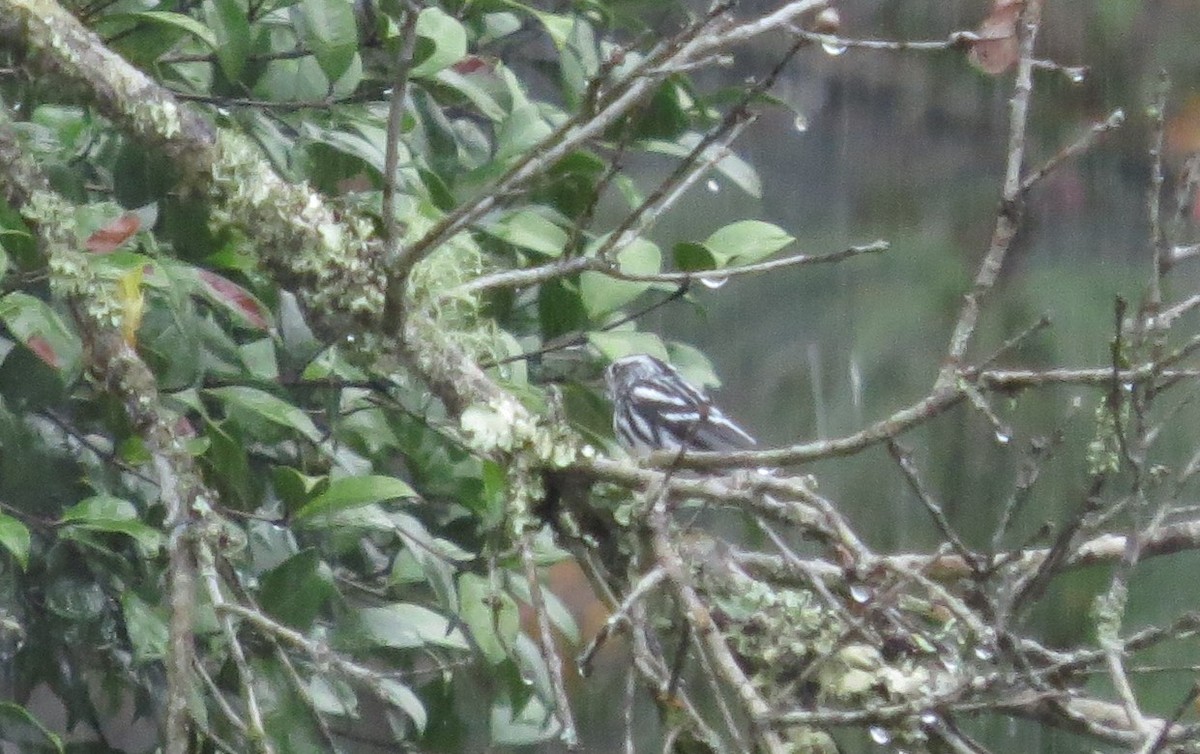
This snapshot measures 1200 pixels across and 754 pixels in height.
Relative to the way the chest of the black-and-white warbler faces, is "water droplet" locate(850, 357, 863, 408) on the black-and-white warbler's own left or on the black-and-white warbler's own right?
on the black-and-white warbler's own right

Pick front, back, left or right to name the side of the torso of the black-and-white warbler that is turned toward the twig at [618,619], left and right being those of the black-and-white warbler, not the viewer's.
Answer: left

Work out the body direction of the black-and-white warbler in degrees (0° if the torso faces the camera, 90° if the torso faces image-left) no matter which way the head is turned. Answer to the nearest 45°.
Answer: approximately 90°

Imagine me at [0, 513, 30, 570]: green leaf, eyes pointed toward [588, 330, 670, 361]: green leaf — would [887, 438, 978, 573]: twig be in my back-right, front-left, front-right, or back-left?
front-right

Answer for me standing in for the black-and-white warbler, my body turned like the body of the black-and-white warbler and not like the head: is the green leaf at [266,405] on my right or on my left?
on my left
